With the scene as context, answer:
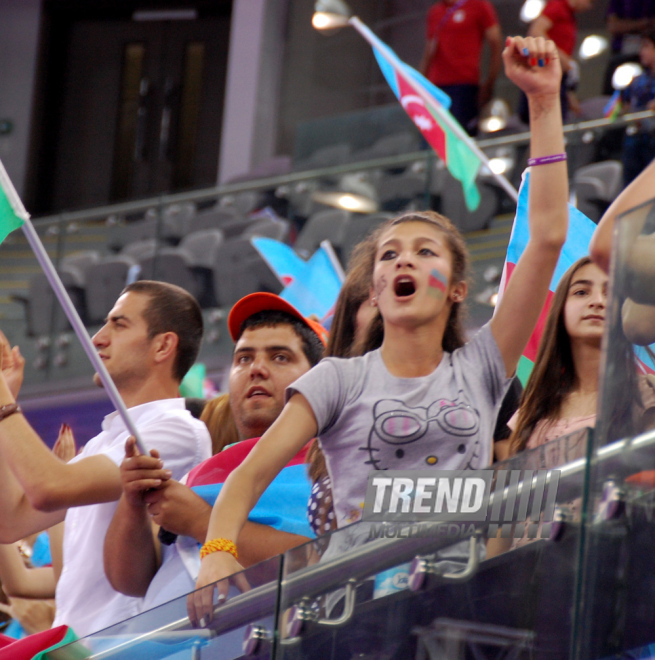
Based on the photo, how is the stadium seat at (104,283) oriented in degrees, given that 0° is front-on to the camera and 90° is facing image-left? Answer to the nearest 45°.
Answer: approximately 45°
